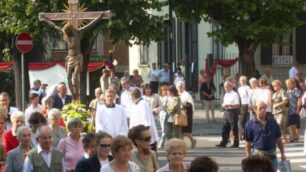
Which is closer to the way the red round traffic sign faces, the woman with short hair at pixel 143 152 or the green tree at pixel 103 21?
the woman with short hair

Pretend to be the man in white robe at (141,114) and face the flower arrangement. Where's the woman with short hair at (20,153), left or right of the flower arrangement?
left

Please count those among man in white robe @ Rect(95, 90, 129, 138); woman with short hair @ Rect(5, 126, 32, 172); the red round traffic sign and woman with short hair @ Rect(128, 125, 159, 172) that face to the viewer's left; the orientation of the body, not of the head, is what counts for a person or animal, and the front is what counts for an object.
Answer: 0

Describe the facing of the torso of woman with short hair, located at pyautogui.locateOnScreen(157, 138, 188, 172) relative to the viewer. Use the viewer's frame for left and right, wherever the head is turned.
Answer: facing the viewer

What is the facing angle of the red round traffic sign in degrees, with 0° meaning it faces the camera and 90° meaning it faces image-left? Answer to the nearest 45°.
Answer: approximately 0°

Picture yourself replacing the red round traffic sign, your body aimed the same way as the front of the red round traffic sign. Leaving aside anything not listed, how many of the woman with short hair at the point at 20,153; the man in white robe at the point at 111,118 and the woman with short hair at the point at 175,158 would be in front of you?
3

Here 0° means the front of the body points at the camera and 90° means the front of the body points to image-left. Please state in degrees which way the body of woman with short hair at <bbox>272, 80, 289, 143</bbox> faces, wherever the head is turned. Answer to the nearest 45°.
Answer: approximately 45°

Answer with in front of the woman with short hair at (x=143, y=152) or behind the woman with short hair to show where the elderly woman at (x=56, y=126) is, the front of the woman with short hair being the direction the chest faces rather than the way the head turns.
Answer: behind
